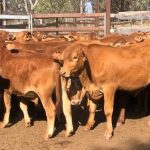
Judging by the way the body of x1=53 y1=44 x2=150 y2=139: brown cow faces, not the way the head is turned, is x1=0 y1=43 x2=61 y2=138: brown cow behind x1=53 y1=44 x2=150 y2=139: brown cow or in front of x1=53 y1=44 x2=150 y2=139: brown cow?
in front

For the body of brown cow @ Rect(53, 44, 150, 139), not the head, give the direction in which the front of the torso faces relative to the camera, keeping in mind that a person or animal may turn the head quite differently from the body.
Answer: to the viewer's left
